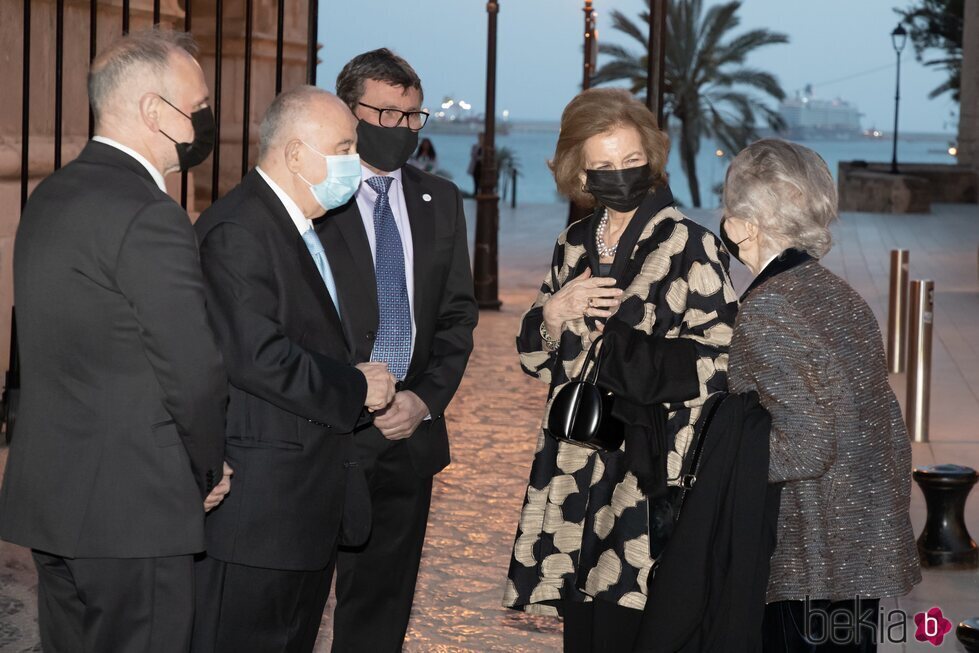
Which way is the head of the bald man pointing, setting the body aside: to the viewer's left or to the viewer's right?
to the viewer's right

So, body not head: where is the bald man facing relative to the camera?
to the viewer's right

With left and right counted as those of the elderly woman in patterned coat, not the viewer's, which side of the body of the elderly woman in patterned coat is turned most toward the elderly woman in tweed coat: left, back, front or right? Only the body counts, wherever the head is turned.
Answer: left

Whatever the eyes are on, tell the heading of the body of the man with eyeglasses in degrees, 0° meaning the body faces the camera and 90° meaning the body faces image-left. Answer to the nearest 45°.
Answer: approximately 0°

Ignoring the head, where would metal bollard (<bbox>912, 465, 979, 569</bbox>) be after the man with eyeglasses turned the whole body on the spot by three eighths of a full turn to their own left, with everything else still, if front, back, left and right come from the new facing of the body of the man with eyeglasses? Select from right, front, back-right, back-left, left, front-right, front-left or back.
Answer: front

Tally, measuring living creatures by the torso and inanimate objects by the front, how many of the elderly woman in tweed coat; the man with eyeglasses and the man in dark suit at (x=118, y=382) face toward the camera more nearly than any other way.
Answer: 1

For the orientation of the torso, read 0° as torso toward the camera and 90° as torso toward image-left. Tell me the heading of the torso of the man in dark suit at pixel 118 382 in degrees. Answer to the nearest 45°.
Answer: approximately 225°

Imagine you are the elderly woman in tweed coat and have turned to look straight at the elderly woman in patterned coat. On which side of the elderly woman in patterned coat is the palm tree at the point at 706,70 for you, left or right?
right
